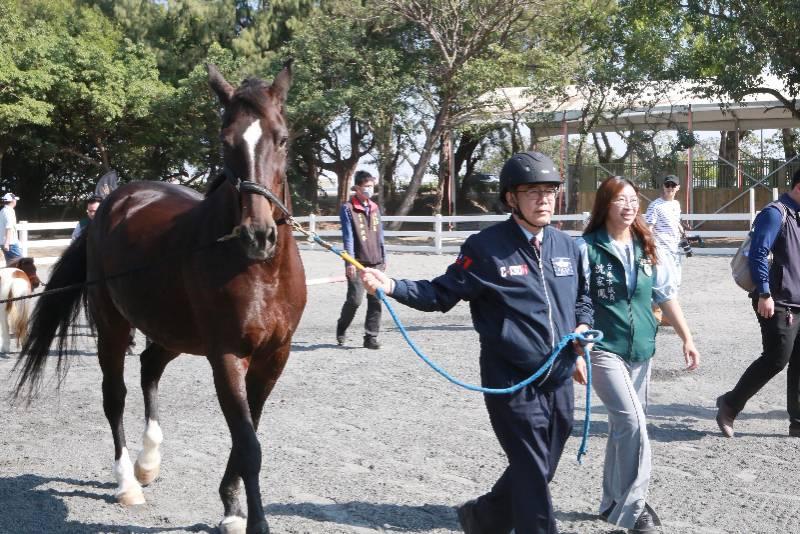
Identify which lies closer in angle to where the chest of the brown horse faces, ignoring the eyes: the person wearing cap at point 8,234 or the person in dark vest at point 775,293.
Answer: the person in dark vest

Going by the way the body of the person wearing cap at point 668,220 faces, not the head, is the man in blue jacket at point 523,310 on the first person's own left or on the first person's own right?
on the first person's own right

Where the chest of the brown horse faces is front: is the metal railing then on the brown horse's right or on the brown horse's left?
on the brown horse's left

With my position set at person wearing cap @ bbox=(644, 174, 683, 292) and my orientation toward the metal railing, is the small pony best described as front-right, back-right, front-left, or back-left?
back-left

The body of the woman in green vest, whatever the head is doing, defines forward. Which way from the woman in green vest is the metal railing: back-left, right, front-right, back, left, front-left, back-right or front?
back-left

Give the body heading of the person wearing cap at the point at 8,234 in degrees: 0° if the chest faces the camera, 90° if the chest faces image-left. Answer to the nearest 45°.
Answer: approximately 270°

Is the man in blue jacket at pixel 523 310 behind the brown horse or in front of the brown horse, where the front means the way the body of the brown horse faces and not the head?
in front

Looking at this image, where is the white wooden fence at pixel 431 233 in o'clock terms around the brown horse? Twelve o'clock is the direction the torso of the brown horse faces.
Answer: The white wooden fence is roughly at 8 o'clock from the brown horse.

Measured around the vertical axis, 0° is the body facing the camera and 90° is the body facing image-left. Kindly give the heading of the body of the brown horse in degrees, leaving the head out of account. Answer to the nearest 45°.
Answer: approximately 315°
